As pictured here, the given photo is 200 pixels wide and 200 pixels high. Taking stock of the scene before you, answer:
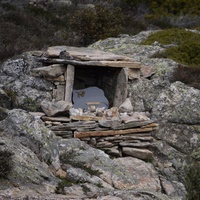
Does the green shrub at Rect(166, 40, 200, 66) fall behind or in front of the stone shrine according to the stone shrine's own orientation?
behind

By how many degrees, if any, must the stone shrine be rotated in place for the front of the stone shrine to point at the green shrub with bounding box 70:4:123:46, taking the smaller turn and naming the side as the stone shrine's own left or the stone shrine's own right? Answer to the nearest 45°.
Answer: approximately 180°

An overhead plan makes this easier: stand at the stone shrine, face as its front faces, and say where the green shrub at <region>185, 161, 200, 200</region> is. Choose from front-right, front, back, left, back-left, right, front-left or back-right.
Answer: front-left

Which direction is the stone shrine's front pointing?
toward the camera

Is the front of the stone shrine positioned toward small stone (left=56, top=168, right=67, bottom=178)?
yes

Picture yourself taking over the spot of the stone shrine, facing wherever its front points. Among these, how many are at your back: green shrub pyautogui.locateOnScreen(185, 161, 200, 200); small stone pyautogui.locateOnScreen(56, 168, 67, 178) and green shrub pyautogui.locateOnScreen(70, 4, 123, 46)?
1

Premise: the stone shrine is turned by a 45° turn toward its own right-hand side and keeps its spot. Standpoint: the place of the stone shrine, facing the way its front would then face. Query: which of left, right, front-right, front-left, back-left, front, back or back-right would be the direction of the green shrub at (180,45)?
back

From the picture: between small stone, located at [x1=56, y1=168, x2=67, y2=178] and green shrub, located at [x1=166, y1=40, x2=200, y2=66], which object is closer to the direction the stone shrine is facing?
the small stone
